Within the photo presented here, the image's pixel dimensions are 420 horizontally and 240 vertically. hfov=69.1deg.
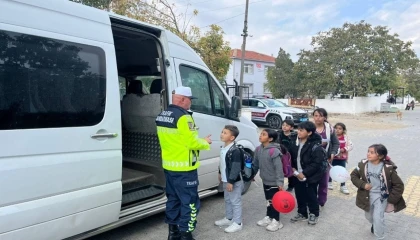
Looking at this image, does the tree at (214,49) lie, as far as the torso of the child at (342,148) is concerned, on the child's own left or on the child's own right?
on the child's own right

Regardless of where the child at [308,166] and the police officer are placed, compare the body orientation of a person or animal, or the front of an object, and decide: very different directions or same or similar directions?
very different directions

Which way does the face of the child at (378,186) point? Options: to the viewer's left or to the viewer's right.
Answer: to the viewer's left

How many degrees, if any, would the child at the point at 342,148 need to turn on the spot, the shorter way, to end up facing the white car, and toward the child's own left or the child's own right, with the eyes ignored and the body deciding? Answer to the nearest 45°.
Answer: approximately 135° to the child's own right

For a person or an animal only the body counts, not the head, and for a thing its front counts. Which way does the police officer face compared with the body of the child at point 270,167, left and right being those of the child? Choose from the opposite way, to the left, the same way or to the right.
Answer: the opposite way

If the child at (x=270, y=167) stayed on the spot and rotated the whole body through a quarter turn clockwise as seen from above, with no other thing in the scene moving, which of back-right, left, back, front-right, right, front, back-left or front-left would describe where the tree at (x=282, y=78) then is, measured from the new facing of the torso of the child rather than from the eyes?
front-right

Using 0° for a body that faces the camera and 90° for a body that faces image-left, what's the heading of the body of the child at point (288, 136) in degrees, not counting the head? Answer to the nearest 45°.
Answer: approximately 45°

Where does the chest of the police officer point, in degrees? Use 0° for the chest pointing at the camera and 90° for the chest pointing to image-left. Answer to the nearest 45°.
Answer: approximately 225°

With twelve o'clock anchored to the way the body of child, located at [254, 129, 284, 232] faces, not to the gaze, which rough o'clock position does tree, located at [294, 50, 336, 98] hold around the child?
The tree is roughly at 5 o'clock from the child.

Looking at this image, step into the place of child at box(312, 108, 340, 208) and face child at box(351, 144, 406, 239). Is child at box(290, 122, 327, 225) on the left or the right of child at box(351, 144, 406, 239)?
right
